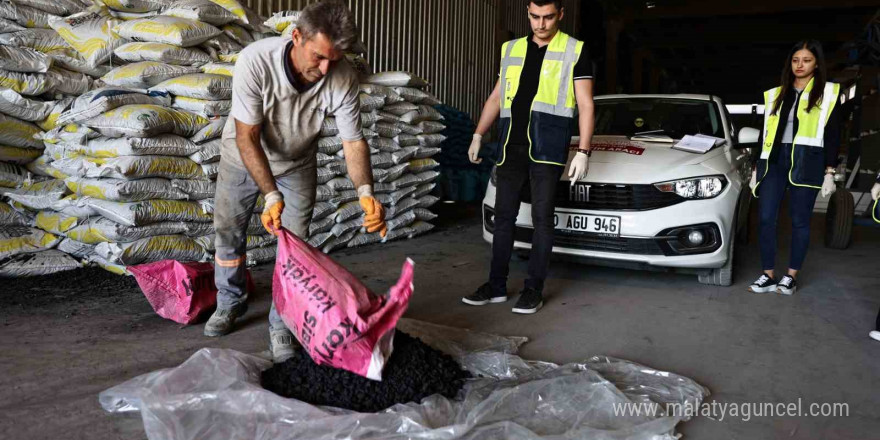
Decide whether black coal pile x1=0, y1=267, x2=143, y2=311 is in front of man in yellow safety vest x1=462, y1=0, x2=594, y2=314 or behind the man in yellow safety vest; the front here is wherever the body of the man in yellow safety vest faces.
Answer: in front

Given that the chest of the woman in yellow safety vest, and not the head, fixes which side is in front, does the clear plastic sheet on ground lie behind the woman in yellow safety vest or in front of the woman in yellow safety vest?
in front

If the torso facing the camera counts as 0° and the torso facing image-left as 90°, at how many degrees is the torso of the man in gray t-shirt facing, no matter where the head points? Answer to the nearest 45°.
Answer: approximately 315°

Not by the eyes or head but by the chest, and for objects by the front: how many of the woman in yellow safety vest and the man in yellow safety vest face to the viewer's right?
0

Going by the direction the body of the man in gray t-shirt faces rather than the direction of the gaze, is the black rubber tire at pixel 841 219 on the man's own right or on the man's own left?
on the man's own left

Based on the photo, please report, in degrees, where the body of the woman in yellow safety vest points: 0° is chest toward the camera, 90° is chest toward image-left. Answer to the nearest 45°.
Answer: approximately 45°
